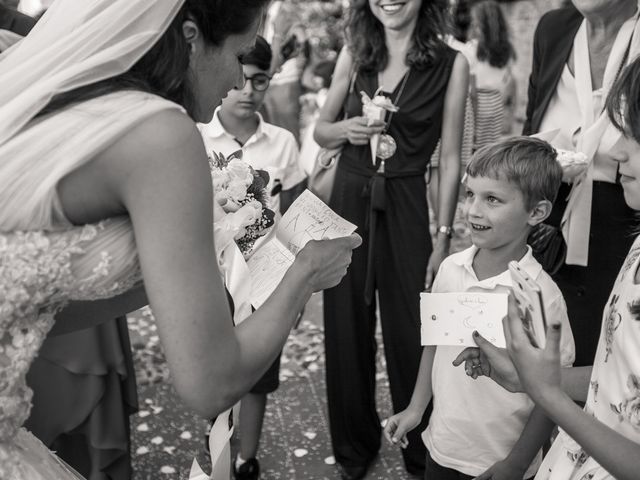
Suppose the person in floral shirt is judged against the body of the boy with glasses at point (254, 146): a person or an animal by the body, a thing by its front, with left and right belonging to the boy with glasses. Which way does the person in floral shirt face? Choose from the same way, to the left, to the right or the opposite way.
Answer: to the right

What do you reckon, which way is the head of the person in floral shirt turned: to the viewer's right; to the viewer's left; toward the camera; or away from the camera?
to the viewer's left

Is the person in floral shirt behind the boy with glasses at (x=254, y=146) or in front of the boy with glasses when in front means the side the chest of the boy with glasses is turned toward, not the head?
in front

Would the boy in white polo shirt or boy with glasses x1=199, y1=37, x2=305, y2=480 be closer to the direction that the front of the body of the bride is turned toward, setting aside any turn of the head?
the boy in white polo shirt

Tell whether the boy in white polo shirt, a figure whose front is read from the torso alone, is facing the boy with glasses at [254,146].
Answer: no

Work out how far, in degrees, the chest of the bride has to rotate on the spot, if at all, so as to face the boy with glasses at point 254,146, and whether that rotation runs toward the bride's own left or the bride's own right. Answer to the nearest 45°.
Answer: approximately 90° to the bride's own left

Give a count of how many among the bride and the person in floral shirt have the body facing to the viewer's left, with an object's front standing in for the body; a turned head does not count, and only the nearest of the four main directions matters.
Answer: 1

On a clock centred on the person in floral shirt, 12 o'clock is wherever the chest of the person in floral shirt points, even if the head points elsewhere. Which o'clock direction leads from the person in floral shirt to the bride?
The bride is roughly at 11 o'clock from the person in floral shirt.

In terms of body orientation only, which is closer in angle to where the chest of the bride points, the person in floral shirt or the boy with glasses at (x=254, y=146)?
the person in floral shirt

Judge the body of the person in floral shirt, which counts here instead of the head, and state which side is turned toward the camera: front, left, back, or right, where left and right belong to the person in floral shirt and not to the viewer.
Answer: left

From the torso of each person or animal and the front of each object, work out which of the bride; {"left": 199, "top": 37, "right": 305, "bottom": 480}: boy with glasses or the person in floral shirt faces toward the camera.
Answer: the boy with glasses

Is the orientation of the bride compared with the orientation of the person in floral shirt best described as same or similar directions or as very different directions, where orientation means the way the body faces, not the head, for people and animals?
very different directions

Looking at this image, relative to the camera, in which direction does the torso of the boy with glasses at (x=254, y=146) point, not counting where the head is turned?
toward the camera

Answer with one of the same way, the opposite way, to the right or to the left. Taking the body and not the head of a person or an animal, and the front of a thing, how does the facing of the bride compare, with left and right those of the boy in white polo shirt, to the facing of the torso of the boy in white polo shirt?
the opposite way

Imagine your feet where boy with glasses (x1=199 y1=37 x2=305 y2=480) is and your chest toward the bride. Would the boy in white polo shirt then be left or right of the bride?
left

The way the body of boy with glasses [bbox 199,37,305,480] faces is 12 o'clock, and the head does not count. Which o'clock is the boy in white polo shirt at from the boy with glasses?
The boy in white polo shirt is roughly at 11 o'clock from the boy with glasses.

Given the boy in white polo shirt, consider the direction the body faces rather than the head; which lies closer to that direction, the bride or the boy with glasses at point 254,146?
the bride

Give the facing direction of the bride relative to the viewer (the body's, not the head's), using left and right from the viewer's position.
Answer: facing to the right of the viewer
